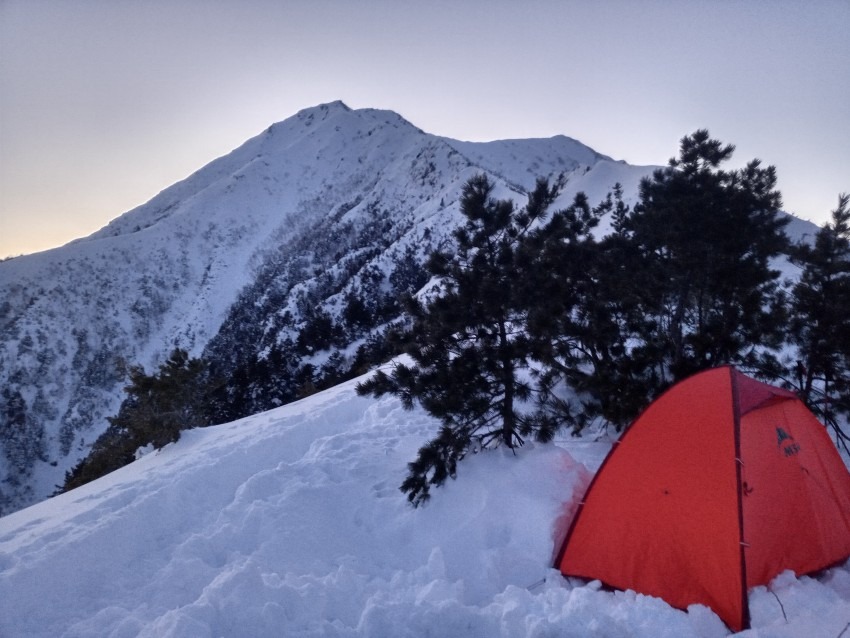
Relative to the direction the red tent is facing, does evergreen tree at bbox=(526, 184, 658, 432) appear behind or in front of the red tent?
behind

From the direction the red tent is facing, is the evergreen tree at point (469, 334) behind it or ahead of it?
behind
